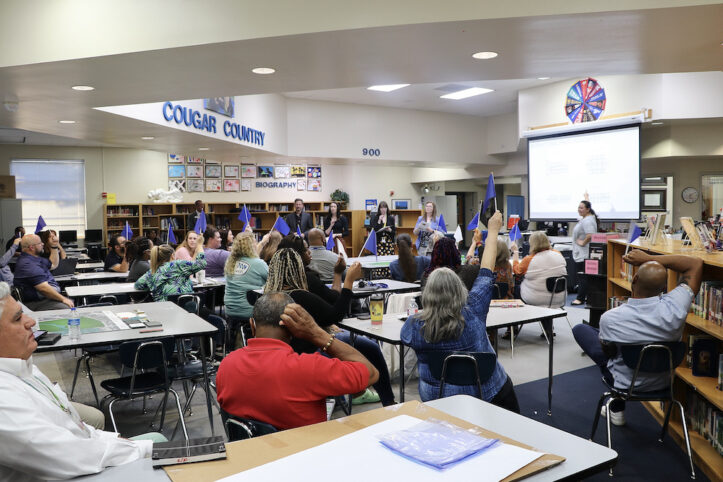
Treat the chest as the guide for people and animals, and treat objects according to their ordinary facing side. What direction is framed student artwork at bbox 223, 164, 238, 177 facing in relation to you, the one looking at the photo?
facing the viewer

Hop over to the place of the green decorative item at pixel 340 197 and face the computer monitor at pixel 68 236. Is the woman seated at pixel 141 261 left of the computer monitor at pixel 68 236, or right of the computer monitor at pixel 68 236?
left

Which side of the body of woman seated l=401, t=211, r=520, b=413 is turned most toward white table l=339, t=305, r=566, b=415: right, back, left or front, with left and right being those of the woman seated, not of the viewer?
front

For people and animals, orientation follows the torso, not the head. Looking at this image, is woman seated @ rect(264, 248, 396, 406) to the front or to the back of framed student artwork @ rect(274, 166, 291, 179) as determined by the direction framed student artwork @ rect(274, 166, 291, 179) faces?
to the front

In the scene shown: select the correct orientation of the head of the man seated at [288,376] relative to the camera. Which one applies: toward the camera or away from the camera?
away from the camera

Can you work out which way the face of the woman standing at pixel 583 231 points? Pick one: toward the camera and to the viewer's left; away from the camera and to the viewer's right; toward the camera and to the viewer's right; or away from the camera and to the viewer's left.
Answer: toward the camera and to the viewer's left

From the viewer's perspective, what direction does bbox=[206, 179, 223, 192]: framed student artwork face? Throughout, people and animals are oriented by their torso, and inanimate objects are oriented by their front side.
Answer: toward the camera

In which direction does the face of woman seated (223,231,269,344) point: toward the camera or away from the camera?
away from the camera

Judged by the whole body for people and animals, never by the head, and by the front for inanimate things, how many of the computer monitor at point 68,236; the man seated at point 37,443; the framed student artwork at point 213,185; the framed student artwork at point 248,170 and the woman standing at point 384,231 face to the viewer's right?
1

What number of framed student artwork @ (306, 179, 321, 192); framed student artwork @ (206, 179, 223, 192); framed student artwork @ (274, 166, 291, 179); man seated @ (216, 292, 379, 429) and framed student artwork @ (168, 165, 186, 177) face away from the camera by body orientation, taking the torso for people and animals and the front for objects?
1

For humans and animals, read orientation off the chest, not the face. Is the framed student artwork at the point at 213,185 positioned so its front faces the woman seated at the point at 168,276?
yes

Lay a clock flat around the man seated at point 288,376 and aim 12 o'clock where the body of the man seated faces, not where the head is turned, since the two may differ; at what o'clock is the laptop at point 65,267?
The laptop is roughly at 11 o'clock from the man seated.

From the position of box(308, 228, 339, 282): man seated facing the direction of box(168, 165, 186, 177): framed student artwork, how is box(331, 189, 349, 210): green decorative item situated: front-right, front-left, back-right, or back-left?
front-right

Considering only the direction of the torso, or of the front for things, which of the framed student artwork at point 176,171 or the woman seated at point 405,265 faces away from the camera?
the woman seated

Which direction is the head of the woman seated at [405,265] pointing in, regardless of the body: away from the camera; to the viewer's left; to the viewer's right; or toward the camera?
away from the camera

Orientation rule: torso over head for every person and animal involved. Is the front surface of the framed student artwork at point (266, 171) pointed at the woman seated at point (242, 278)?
yes
